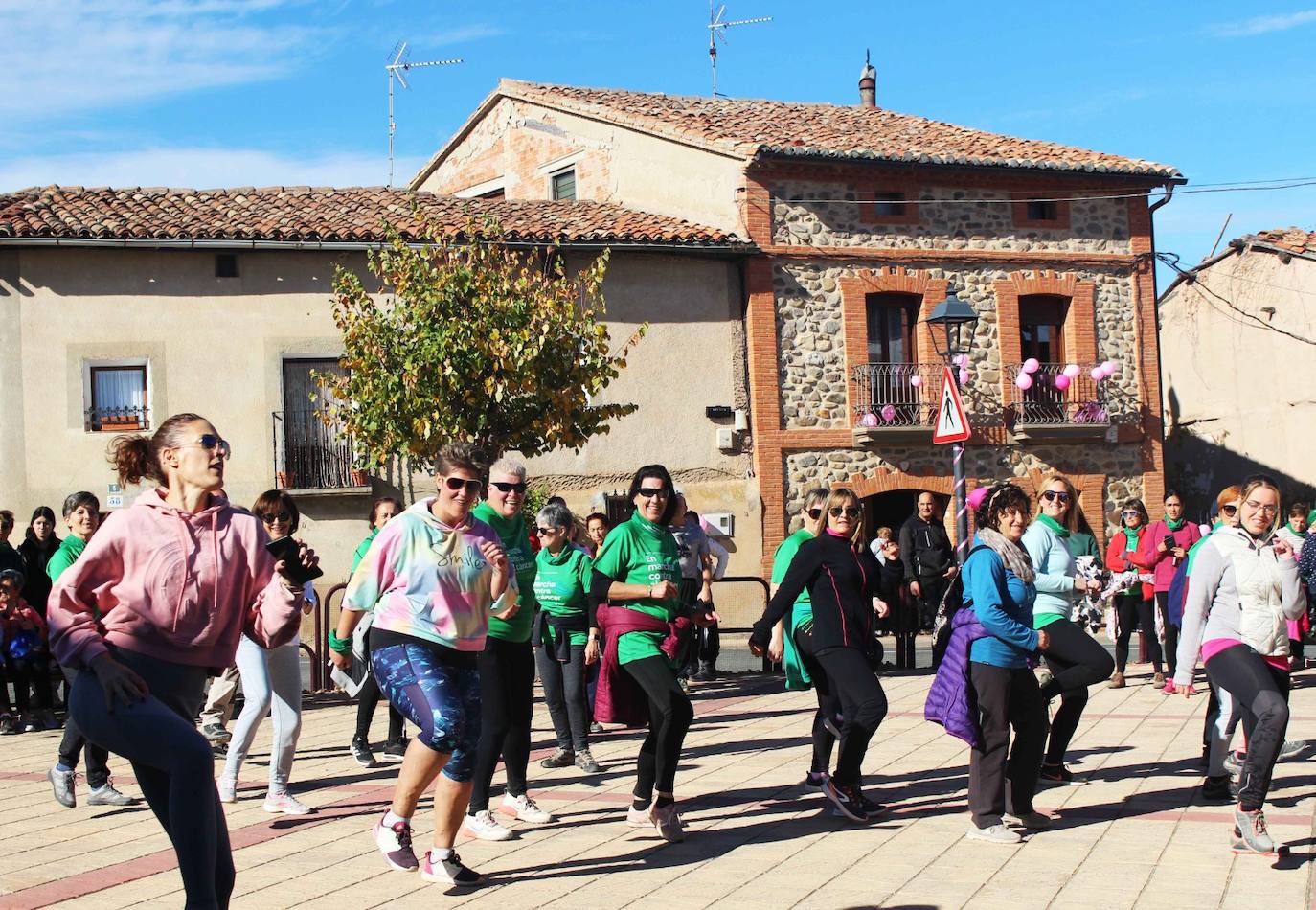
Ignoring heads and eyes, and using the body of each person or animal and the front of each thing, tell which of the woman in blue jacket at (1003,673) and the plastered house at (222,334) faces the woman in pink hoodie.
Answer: the plastered house

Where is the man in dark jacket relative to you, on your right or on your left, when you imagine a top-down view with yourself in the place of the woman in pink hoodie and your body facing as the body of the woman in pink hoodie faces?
on your left

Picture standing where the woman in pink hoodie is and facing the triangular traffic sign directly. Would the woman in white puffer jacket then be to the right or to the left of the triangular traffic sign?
right

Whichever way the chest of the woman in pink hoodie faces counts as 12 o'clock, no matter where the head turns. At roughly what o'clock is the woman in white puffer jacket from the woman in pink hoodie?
The woman in white puffer jacket is roughly at 10 o'clock from the woman in pink hoodie.

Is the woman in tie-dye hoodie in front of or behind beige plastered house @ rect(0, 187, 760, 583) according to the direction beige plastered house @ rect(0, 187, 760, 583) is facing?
in front
